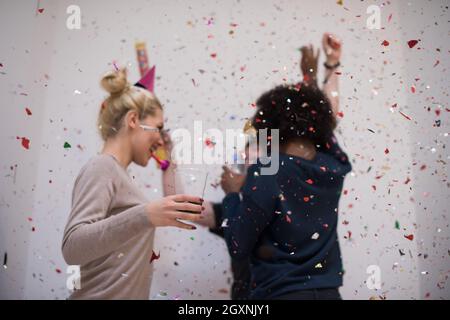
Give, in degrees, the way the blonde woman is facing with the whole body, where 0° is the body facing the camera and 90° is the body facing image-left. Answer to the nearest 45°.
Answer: approximately 270°
